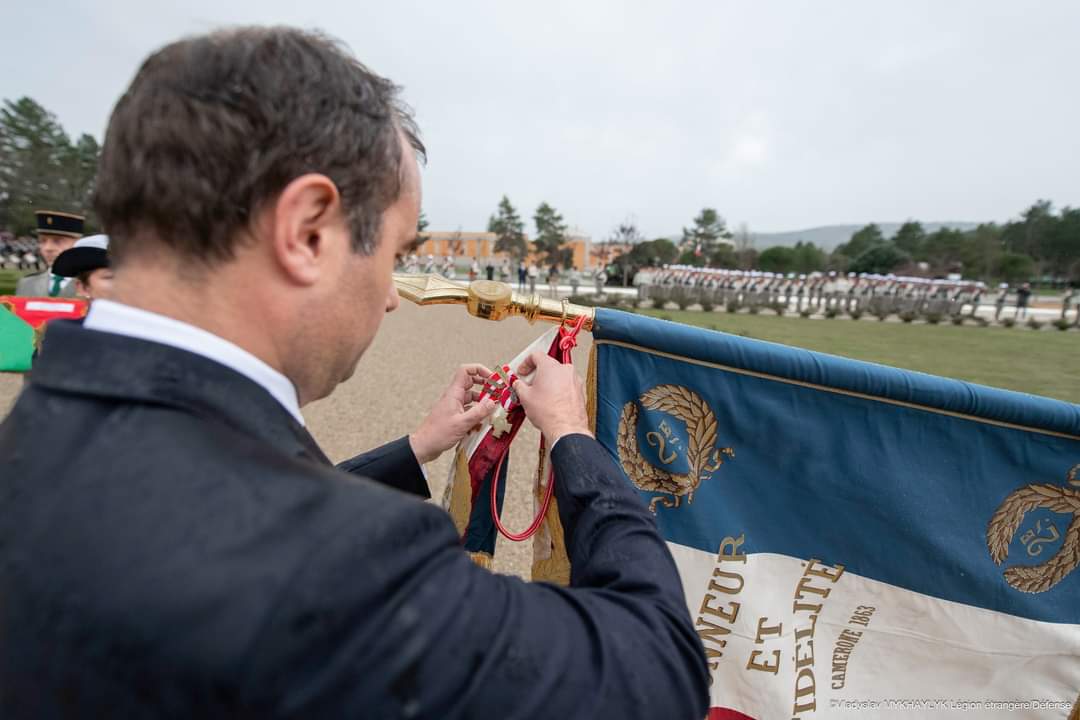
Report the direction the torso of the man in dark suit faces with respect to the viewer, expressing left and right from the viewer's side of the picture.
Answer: facing away from the viewer and to the right of the viewer

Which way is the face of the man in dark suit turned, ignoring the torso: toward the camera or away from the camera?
away from the camera

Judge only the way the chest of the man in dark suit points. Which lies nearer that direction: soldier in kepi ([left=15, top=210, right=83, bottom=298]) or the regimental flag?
the regimental flag

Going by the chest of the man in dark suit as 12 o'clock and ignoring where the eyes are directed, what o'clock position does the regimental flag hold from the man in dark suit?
The regimental flag is roughly at 1 o'clock from the man in dark suit.

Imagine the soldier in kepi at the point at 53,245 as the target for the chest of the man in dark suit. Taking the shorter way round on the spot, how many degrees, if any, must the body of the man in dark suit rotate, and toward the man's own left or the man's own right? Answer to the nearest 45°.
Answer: approximately 90° to the man's own left
